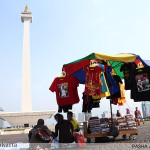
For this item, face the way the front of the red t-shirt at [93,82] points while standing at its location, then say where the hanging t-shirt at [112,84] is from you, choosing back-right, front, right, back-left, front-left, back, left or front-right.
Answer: back-left

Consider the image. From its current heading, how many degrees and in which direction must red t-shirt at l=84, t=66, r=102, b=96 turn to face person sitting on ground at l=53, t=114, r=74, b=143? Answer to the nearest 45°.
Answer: approximately 45° to its right

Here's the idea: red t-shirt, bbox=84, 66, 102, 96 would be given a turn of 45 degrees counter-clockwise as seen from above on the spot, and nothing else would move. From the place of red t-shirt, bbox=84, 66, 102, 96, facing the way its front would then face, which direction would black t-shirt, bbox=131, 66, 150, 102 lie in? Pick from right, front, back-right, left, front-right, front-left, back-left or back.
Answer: front-left

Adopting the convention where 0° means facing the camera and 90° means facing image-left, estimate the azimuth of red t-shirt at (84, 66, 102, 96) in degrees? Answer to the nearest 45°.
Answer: approximately 0°

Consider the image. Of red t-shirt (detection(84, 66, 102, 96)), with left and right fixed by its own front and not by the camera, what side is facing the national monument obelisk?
back

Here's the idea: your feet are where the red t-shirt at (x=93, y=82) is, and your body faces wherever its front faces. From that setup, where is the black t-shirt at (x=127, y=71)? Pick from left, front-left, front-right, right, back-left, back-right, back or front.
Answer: back-left
